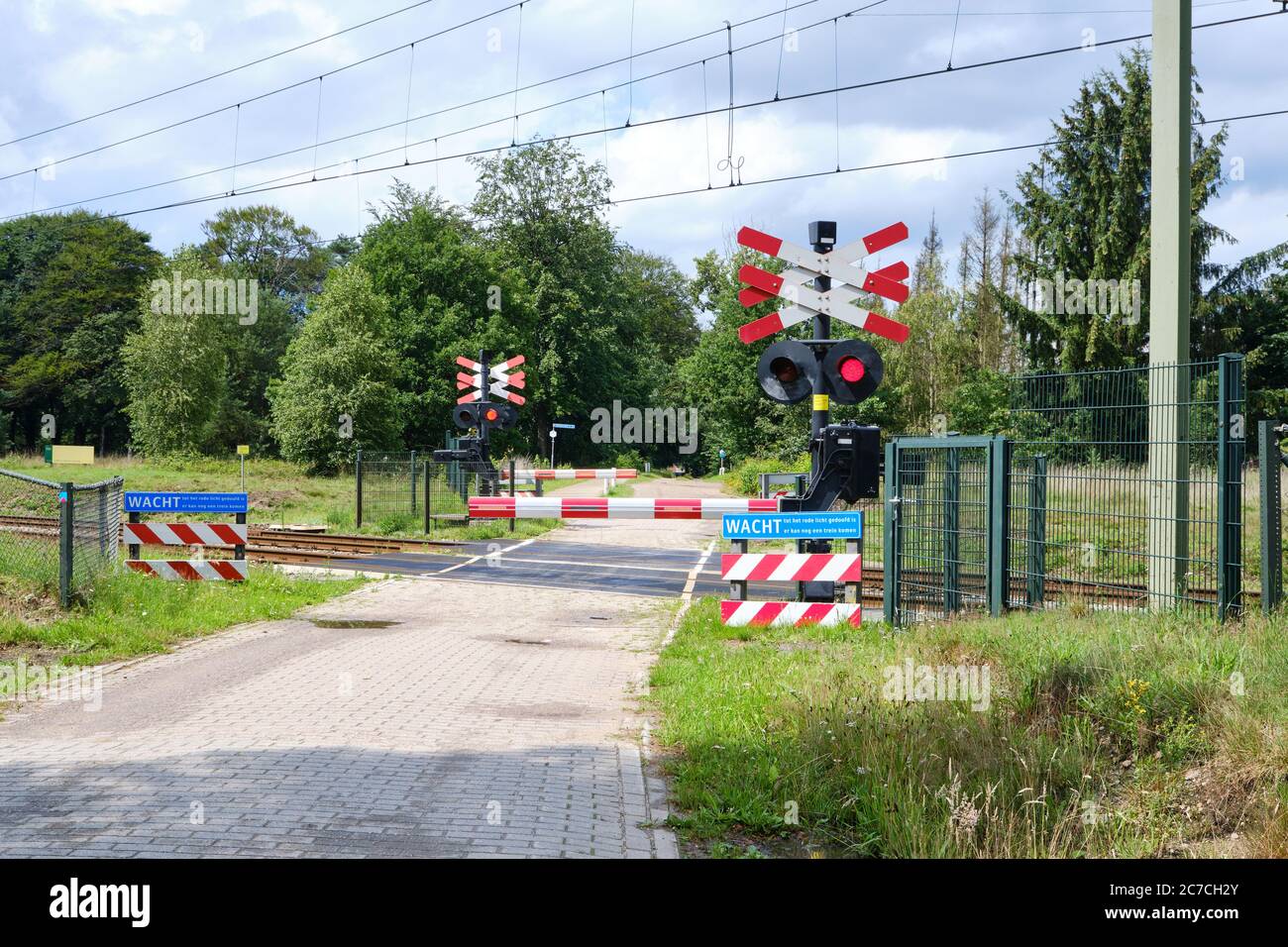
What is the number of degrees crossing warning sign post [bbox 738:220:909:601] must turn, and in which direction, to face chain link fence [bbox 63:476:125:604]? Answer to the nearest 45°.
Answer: approximately 90° to its right

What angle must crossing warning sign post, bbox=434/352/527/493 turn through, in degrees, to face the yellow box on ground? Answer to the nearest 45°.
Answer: approximately 135° to its right

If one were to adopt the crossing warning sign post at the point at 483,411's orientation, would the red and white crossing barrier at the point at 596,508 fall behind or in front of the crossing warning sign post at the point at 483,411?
in front

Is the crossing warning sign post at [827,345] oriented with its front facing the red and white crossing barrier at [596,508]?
no

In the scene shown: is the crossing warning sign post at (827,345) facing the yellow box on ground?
no

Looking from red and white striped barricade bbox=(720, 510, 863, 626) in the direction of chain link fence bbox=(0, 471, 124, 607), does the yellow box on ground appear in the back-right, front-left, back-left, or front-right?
front-right

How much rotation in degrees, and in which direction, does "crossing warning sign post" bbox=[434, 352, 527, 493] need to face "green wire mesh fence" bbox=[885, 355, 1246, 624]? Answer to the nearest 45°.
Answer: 0° — it already faces it

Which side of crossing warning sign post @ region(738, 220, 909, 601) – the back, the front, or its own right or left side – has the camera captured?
front

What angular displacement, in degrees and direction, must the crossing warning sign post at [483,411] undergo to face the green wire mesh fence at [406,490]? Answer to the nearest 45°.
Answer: approximately 90° to its right

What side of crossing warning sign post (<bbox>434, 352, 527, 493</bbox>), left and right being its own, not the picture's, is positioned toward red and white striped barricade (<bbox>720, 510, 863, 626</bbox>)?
front

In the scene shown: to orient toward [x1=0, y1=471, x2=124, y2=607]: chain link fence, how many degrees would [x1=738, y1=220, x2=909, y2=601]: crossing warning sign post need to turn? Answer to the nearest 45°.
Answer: approximately 90° to its right
